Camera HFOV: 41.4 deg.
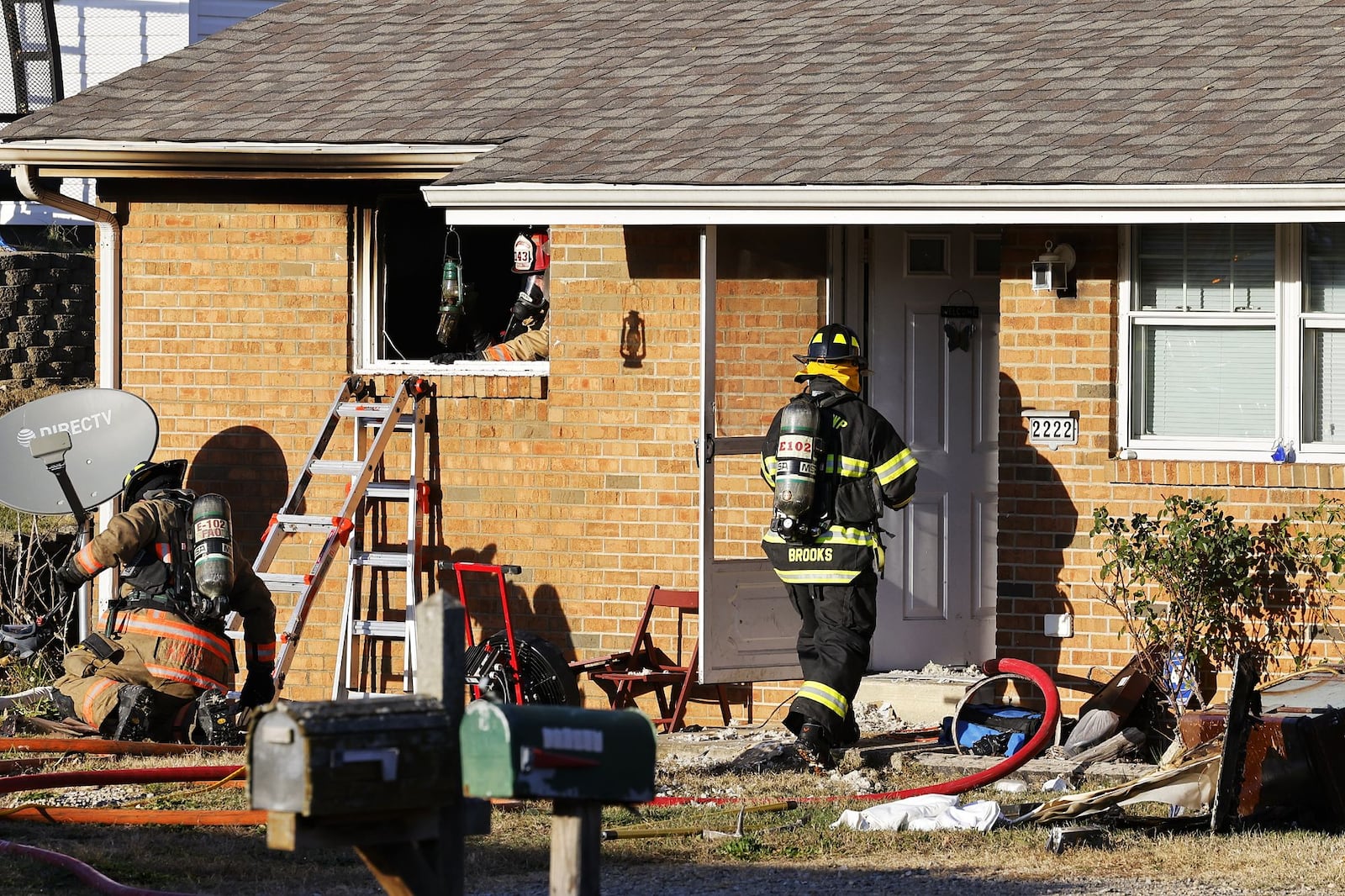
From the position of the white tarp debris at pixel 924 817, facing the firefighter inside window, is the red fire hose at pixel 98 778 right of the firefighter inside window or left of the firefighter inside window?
left

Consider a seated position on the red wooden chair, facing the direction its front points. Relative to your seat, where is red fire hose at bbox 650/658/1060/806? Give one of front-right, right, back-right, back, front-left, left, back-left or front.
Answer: left

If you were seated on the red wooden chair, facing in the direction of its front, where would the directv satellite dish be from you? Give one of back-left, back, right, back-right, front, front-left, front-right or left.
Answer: front-right

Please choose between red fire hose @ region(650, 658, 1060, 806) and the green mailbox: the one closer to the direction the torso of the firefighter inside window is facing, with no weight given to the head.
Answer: the green mailbox

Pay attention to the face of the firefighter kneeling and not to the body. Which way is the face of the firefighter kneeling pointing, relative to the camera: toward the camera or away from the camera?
away from the camera

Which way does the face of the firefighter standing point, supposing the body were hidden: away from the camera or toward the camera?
away from the camera

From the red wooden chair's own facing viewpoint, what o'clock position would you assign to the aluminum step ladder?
The aluminum step ladder is roughly at 2 o'clock from the red wooden chair.
